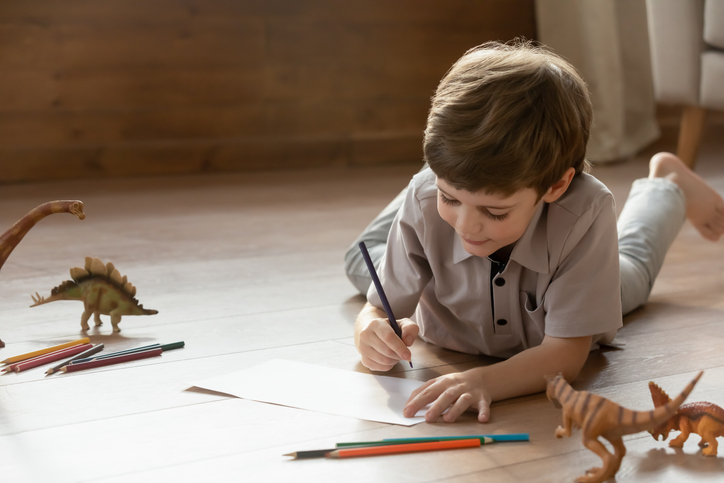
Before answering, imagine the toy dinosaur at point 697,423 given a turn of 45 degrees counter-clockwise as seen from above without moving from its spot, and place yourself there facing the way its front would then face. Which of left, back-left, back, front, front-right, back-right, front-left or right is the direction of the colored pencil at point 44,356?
front-right

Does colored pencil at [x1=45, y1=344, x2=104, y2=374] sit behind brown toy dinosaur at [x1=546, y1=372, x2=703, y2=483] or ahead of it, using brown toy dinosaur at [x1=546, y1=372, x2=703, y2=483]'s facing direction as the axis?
ahead

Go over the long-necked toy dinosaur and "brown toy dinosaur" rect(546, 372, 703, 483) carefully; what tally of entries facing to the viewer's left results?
1

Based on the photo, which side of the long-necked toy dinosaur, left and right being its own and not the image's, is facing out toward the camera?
right

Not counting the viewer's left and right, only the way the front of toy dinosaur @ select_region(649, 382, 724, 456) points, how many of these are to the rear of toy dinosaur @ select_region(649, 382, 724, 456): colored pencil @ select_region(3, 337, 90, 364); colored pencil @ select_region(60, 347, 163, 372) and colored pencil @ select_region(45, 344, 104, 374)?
0

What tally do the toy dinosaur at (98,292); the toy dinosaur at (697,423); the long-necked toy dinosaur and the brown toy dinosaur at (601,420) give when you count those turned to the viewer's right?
2

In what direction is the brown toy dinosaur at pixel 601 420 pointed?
to the viewer's left

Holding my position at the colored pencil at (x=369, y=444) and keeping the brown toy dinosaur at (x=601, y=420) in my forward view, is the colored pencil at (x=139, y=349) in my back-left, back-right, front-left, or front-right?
back-left

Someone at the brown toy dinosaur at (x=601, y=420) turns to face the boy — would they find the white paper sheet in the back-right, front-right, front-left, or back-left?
front-left

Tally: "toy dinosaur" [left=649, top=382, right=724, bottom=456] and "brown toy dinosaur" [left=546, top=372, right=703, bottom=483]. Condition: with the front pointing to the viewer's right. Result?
0

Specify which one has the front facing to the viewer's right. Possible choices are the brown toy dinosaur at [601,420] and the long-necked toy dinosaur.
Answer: the long-necked toy dinosaur

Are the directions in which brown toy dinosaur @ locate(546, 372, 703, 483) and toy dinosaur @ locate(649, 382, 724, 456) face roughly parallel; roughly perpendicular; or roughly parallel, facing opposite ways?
roughly parallel

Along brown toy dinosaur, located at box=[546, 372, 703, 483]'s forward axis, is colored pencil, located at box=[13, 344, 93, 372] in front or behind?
in front

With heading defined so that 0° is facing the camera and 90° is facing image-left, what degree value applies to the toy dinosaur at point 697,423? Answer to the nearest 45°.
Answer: approximately 90°

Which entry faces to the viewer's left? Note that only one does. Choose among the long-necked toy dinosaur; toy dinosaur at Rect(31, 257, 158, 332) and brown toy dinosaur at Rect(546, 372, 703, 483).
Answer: the brown toy dinosaur

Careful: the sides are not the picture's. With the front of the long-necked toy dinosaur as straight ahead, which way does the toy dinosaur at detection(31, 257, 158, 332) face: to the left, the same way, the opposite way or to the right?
the same way

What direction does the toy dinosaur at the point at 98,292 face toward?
to the viewer's right
